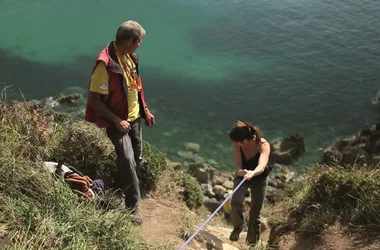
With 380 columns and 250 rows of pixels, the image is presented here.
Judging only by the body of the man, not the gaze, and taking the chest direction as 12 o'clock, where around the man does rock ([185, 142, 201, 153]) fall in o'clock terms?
The rock is roughly at 8 o'clock from the man.

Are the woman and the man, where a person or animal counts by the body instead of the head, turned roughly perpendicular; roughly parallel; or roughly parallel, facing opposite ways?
roughly perpendicular

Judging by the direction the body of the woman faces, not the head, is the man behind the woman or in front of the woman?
in front

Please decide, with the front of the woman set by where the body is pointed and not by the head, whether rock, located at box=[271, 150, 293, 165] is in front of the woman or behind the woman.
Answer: behind

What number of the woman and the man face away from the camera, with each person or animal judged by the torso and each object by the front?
0

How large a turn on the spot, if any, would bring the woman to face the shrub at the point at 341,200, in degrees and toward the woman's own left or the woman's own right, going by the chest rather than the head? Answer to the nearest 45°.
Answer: approximately 135° to the woman's own left

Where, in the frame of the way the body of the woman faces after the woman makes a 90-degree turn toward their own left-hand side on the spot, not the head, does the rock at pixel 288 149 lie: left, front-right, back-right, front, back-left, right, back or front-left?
back-left

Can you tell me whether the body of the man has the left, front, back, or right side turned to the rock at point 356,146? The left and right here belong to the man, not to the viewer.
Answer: left

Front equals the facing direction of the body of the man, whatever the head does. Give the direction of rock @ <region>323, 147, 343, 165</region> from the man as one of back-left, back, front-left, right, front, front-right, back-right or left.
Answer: left

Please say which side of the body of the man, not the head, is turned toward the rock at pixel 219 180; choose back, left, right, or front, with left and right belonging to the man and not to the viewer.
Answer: left

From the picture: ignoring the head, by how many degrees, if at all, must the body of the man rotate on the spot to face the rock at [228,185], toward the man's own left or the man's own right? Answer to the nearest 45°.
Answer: approximately 90° to the man's own left

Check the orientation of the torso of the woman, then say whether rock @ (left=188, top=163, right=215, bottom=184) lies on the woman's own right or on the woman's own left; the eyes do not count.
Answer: on the woman's own right

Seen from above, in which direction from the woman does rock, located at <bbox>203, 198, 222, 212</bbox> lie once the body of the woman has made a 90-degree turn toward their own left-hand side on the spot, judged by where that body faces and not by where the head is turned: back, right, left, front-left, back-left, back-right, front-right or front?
back-left

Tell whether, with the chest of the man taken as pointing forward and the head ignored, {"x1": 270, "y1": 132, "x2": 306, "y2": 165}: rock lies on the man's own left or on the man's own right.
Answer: on the man's own left

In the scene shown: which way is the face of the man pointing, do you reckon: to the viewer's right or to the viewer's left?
to the viewer's right

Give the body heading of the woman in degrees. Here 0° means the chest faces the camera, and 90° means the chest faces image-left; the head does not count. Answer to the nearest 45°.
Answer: approximately 45°
